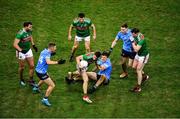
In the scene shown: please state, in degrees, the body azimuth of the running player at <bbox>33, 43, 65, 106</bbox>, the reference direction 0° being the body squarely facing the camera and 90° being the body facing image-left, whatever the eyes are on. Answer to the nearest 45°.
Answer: approximately 270°

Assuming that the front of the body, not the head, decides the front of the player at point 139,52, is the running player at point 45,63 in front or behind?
in front

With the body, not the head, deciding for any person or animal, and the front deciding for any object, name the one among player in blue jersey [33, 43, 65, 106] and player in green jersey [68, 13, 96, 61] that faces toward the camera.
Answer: player in green jersey [68, 13, 96, 61]

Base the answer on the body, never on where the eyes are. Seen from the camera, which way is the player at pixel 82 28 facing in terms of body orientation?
toward the camera

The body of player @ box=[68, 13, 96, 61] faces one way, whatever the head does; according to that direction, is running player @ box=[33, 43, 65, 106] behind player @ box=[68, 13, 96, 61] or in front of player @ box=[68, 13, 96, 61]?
in front

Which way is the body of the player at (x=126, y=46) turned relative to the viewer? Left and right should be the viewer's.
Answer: facing the viewer and to the left of the viewer

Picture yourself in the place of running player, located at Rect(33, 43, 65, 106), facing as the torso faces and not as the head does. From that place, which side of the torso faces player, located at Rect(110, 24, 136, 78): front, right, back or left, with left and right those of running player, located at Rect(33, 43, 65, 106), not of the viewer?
front

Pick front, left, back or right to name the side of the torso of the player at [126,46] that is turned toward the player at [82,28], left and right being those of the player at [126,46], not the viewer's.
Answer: right

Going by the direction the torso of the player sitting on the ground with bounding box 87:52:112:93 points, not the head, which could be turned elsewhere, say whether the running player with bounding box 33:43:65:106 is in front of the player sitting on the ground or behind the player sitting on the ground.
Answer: in front
